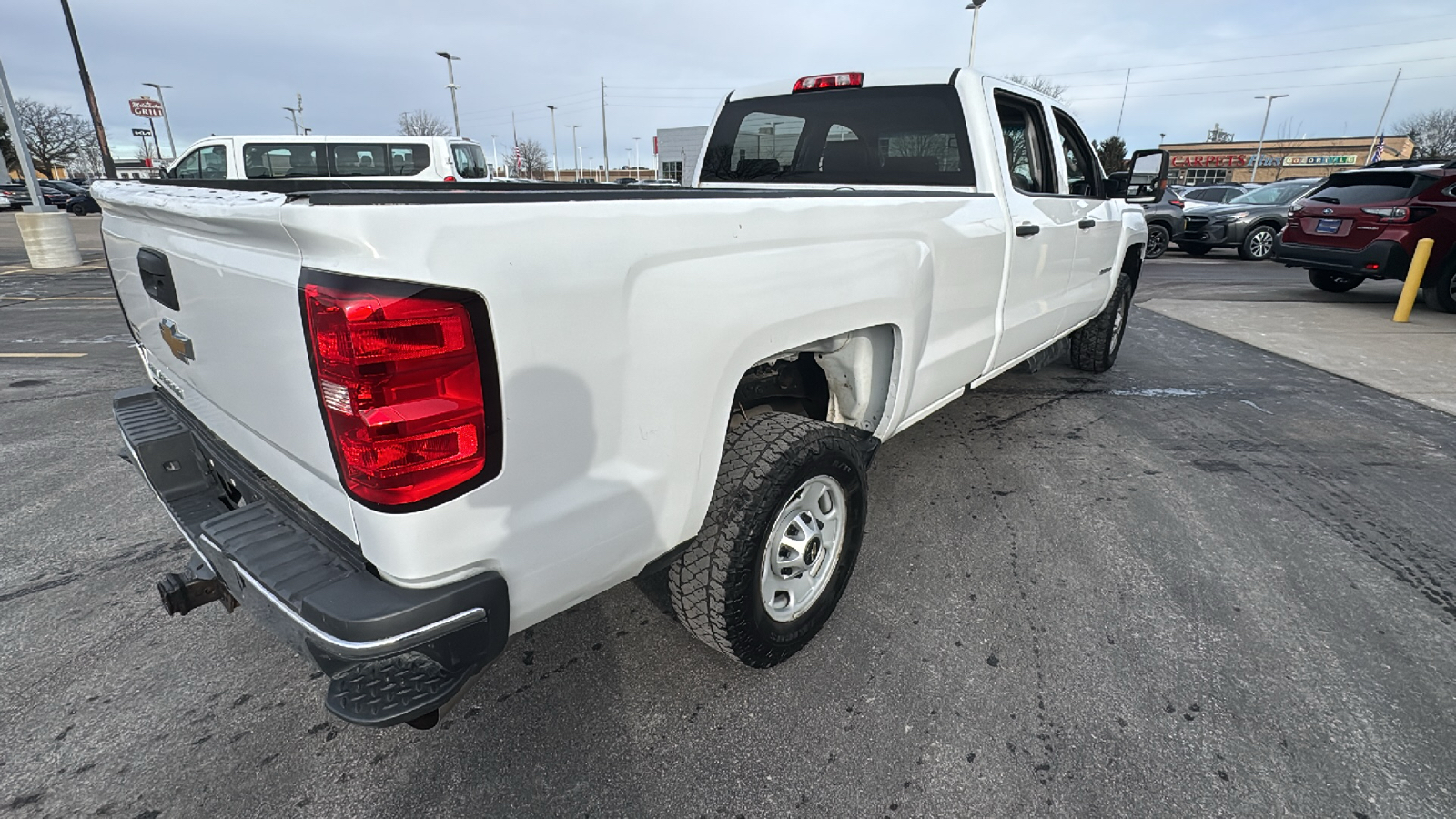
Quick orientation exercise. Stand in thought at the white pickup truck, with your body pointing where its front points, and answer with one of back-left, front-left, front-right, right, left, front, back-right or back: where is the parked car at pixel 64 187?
left

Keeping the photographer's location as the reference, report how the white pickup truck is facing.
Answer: facing away from the viewer and to the right of the viewer

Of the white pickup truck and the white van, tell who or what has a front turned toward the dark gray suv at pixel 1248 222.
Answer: the white pickup truck

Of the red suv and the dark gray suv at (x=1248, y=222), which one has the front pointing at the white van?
the dark gray suv

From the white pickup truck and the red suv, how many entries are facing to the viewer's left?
0

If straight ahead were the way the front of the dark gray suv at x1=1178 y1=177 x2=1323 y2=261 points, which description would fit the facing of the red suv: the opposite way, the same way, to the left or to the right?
the opposite way

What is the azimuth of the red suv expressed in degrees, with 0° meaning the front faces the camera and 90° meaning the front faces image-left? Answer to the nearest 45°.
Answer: approximately 225°

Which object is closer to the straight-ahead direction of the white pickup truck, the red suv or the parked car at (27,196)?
the red suv

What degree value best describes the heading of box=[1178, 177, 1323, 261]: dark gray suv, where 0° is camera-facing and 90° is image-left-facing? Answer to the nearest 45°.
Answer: approximately 45°

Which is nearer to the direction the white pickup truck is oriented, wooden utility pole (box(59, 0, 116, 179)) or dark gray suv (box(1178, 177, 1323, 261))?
the dark gray suv
